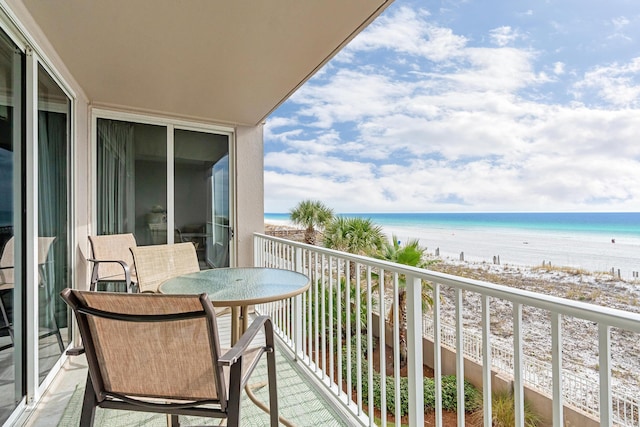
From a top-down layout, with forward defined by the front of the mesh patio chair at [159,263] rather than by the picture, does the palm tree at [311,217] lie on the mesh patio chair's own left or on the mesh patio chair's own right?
on the mesh patio chair's own left

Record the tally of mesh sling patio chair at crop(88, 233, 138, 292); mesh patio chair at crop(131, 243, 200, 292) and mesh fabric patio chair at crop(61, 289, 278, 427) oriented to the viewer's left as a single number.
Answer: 0

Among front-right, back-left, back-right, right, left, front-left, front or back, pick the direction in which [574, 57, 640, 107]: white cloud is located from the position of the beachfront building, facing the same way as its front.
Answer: front-left

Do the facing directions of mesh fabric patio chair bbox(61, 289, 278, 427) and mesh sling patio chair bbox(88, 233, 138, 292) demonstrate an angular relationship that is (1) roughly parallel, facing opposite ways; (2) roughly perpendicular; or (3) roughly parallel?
roughly perpendicular

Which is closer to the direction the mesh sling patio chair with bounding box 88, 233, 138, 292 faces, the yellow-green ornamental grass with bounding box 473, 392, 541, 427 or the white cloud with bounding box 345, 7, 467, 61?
the yellow-green ornamental grass

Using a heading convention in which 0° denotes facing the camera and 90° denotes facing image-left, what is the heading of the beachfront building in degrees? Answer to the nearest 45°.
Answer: approximately 270°

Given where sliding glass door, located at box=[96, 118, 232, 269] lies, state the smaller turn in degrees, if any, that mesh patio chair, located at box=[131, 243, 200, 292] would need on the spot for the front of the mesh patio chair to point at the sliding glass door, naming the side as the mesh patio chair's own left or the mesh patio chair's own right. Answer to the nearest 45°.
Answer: approximately 135° to the mesh patio chair's own left

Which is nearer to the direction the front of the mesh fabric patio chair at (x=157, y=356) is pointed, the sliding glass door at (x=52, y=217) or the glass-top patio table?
the glass-top patio table

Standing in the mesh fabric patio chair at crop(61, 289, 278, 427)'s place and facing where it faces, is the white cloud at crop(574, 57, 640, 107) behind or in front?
in front

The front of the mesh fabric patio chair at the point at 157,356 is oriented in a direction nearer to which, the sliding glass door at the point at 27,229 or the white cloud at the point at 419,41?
the white cloud

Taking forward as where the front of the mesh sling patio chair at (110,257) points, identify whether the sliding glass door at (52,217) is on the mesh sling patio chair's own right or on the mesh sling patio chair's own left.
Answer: on the mesh sling patio chair's own right

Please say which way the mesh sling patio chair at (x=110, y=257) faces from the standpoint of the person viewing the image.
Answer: facing the viewer and to the right of the viewer

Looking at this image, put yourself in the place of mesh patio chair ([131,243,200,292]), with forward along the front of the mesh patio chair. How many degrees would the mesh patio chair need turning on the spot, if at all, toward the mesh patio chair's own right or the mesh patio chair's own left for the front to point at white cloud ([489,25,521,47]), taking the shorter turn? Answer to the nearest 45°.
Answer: approximately 90° to the mesh patio chair's own left

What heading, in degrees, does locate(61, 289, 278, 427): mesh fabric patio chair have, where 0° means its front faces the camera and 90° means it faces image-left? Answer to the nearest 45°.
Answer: approximately 225°

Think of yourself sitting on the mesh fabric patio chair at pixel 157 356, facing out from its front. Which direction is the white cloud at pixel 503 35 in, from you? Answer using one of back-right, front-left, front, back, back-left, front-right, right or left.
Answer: front
